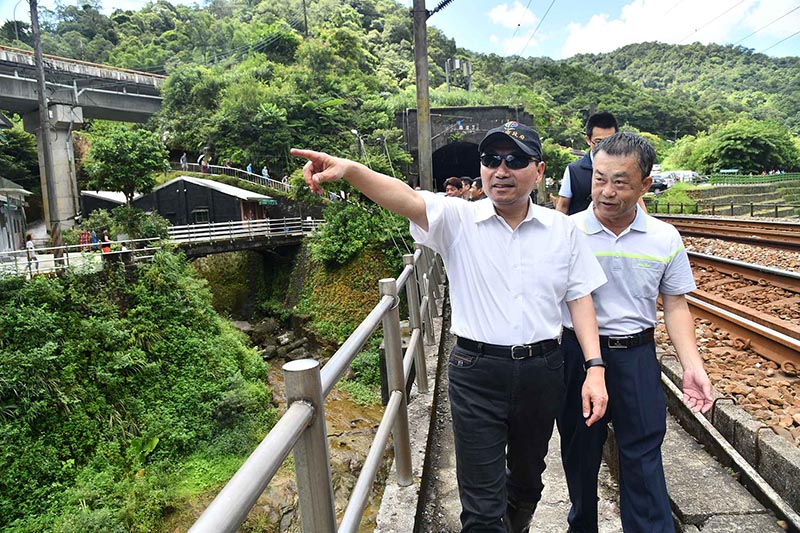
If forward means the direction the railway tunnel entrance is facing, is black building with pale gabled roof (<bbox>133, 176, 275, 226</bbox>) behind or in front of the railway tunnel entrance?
in front

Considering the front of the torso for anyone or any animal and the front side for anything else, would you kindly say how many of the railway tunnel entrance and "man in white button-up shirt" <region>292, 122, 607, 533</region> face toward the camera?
2

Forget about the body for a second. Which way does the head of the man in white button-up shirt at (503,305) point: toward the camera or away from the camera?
toward the camera

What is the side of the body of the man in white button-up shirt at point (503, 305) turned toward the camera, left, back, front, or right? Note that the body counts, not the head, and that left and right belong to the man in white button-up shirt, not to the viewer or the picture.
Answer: front

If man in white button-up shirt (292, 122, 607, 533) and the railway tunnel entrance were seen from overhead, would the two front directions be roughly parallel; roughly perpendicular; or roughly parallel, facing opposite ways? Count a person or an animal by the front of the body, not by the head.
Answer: roughly parallel

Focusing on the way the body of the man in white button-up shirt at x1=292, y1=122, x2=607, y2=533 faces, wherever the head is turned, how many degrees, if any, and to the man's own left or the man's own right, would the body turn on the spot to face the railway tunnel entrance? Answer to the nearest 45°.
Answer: approximately 180°

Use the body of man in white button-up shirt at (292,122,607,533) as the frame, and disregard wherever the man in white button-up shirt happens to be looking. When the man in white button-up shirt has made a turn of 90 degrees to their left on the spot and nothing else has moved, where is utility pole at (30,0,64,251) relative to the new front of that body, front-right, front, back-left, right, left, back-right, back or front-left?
back-left

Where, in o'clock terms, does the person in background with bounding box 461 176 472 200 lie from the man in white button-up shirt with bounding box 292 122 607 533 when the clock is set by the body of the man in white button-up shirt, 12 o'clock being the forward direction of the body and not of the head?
The person in background is roughly at 6 o'clock from the man in white button-up shirt.

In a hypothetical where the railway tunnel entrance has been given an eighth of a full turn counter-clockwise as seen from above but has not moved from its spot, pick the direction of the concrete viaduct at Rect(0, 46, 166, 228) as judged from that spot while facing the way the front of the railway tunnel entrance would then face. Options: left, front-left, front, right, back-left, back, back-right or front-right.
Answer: right

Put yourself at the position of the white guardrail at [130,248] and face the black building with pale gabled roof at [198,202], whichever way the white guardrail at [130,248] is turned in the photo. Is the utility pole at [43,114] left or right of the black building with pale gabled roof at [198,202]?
left

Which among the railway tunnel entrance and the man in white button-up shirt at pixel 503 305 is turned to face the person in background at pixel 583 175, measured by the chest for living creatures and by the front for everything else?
the railway tunnel entrance

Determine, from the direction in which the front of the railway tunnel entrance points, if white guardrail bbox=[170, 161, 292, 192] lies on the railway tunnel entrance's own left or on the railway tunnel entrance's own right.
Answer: on the railway tunnel entrance's own right

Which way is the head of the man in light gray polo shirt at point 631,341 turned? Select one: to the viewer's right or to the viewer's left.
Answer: to the viewer's left

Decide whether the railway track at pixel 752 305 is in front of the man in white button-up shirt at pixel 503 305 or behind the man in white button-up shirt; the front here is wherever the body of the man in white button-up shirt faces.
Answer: behind

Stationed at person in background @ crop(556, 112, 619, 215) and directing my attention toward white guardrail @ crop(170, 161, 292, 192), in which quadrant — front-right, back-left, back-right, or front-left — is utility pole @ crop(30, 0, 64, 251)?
front-left

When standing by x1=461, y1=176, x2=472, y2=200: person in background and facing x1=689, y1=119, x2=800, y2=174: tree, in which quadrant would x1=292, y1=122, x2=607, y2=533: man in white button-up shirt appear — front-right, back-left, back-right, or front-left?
back-right
